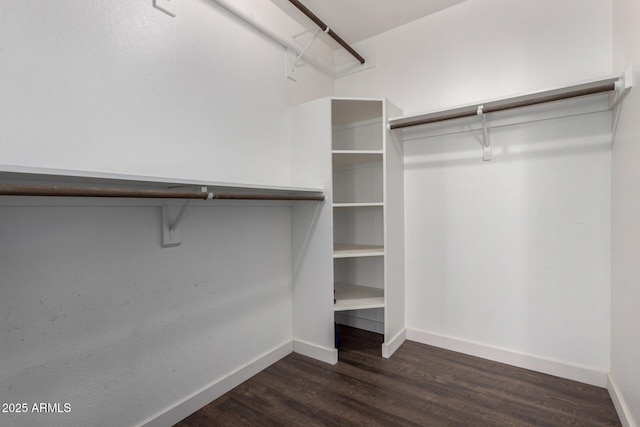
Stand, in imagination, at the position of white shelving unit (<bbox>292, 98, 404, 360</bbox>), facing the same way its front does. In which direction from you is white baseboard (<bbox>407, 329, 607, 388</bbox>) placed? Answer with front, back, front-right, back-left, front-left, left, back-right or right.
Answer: left

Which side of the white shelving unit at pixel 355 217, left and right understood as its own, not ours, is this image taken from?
front

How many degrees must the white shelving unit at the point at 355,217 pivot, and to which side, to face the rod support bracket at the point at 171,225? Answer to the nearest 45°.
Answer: approximately 45° to its right

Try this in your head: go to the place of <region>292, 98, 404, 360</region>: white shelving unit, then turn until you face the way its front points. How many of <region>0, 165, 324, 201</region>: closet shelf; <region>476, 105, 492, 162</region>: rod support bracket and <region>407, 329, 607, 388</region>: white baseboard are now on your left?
2

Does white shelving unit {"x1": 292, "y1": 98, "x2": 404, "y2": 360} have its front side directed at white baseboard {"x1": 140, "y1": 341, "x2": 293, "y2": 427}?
no

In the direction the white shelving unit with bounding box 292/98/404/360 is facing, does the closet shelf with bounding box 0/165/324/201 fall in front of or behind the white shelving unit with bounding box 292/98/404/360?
in front

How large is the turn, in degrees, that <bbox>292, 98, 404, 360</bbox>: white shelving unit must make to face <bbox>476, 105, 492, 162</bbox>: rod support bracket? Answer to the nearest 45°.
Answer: approximately 90° to its left

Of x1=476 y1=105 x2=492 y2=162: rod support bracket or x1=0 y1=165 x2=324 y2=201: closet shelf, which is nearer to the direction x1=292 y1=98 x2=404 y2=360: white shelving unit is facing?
the closet shelf

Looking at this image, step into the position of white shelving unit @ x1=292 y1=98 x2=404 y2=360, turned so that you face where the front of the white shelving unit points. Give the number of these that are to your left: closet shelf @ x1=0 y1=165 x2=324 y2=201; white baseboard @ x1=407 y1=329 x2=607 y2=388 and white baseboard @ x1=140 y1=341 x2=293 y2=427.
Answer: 1

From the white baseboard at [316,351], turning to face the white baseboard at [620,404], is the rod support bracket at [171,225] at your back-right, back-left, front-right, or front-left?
back-right

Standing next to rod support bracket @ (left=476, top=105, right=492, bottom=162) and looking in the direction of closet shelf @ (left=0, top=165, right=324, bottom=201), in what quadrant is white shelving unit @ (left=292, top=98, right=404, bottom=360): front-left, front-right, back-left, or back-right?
front-right

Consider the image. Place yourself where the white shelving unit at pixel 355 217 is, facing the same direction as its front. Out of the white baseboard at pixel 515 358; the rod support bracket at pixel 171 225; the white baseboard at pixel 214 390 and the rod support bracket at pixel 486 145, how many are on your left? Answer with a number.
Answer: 2
